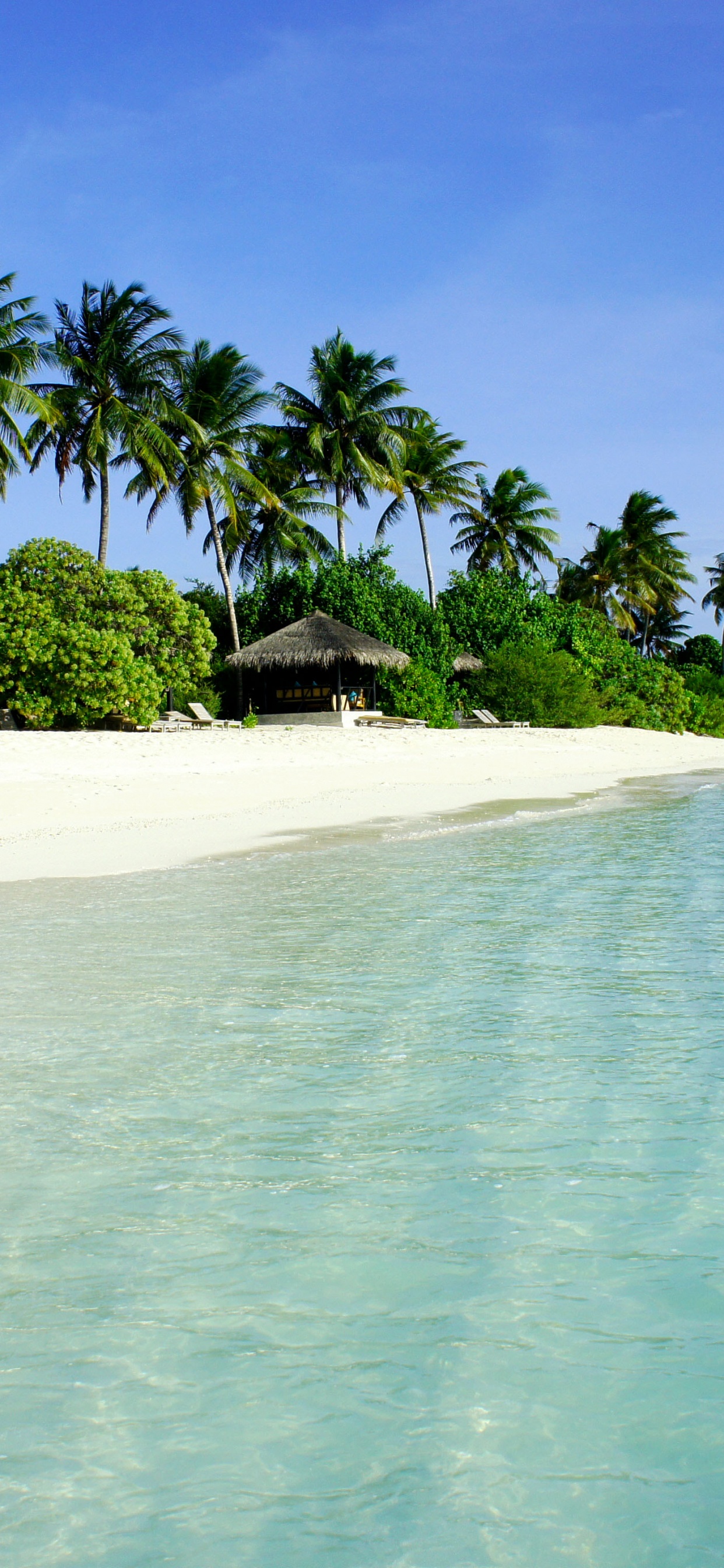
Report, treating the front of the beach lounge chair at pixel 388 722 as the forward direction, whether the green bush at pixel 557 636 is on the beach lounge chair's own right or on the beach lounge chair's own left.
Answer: on the beach lounge chair's own left

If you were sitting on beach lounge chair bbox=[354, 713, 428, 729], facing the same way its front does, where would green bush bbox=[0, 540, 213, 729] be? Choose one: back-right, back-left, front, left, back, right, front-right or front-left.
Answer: back-right

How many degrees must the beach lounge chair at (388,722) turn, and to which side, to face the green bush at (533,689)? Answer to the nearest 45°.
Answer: approximately 45° to its left

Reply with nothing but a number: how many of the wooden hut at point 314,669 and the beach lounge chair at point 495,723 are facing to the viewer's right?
1

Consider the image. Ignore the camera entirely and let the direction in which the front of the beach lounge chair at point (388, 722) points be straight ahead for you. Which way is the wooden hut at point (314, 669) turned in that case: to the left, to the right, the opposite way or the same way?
to the right

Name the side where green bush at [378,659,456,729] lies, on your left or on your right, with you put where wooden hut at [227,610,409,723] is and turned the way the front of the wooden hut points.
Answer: on your left

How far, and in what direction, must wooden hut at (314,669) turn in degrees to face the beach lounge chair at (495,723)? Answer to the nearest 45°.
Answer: approximately 90° to its left

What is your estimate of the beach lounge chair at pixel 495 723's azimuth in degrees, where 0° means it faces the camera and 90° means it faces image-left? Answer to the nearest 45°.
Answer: approximately 270°

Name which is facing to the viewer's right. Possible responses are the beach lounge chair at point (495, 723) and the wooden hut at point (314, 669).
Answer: the beach lounge chair

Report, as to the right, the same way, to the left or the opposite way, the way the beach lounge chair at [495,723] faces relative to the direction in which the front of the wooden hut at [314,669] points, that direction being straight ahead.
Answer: to the left

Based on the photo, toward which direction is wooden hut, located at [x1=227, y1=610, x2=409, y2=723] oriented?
toward the camera

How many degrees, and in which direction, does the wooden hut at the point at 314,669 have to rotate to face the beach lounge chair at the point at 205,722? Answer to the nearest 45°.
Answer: approximately 45° to its right

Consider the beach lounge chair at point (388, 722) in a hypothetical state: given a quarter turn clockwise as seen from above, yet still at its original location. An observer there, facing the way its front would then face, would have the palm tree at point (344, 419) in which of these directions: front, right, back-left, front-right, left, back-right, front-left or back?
back

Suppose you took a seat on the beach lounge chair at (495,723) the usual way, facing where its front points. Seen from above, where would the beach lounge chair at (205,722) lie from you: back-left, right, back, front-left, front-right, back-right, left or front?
back-right

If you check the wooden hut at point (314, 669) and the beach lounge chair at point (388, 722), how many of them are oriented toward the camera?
1
